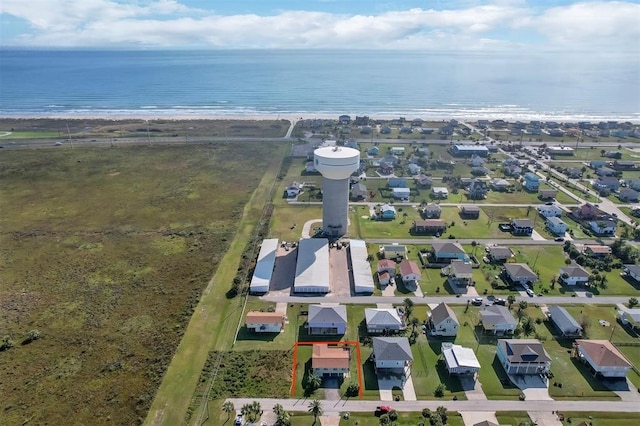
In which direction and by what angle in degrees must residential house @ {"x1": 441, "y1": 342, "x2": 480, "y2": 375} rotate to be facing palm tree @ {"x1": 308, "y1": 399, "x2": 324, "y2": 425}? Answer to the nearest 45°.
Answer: approximately 45° to its right

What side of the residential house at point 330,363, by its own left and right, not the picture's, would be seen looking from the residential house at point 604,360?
left

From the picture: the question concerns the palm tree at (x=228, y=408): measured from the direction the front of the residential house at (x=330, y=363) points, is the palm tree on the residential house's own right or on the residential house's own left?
on the residential house's own right

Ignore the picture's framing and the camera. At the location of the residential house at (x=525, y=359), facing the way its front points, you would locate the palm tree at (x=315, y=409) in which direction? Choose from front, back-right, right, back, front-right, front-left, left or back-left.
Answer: front-right

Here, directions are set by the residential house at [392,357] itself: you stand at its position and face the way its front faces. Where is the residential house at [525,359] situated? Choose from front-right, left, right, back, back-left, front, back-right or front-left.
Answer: left

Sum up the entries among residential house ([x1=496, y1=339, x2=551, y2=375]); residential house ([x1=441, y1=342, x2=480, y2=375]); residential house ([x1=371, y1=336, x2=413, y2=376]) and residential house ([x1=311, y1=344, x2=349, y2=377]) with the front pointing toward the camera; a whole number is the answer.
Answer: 4

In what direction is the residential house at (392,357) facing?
toward the camera

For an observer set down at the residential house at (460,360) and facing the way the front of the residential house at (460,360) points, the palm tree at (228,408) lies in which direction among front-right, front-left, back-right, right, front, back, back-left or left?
front-right

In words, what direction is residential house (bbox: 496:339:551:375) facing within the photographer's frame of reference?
facing the viewer

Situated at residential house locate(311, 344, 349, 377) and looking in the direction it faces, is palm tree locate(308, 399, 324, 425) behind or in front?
in front

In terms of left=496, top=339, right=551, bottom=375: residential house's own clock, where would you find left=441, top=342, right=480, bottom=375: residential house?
left=441, top=342, right=480, bottom=375: residential house is roughly at 2 o'clock from left=496, top=339, right=551, bottom=375: residential house.
